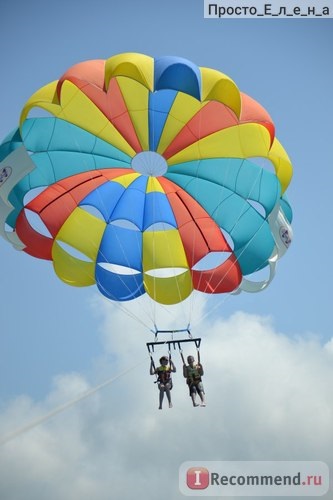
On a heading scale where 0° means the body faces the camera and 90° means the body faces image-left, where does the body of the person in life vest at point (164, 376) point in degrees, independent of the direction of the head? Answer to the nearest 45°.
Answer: approximately 0°

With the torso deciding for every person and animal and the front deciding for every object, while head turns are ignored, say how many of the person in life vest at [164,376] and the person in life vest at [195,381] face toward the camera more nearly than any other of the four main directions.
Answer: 2
